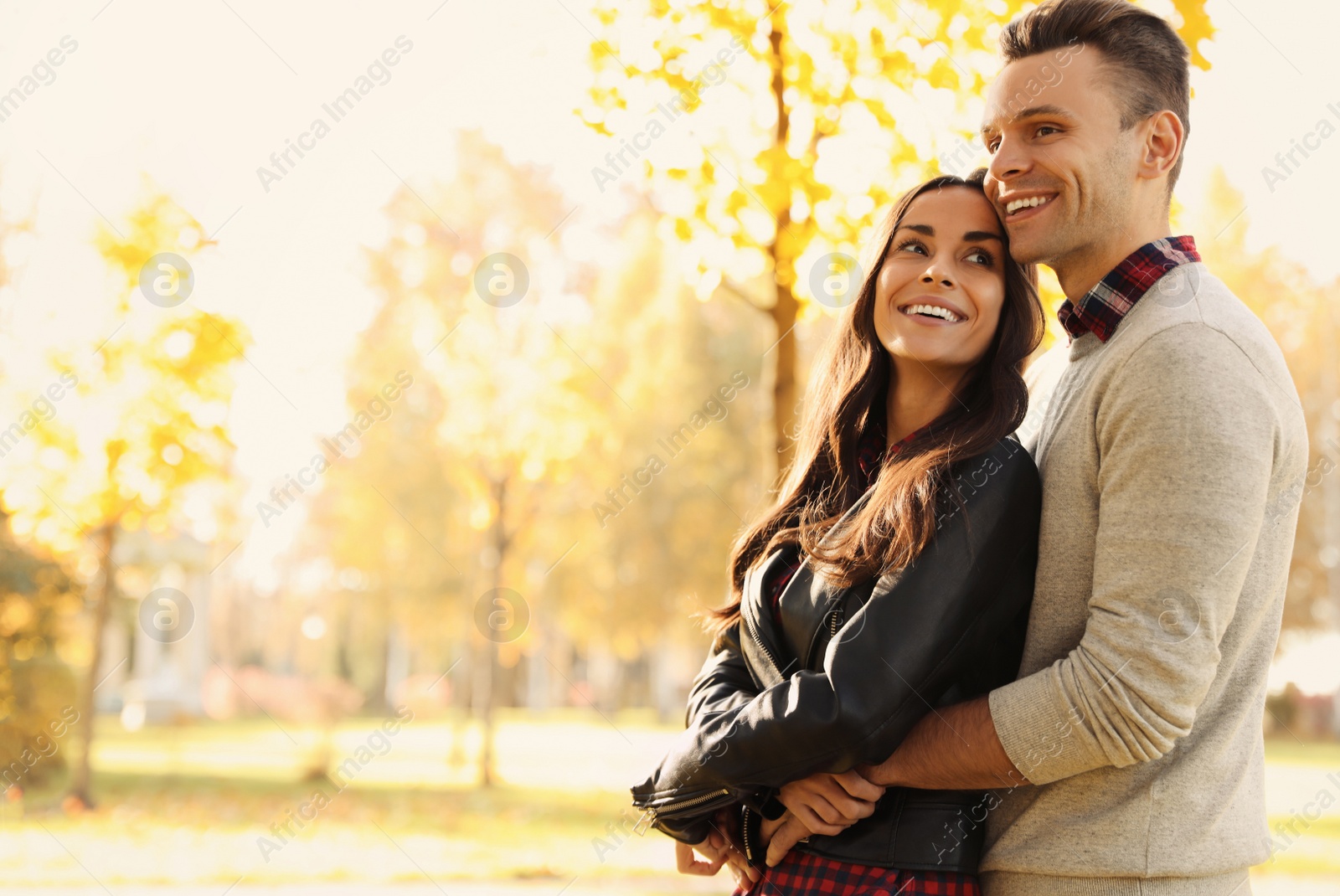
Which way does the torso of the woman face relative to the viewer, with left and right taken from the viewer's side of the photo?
facing the viewer and to the left of the viewer

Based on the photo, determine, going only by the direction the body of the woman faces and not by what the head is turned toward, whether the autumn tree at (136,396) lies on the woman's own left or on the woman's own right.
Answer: on the woman's own right

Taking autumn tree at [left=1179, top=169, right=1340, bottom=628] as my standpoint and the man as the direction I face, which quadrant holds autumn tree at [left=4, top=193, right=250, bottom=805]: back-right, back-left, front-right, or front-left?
front-right

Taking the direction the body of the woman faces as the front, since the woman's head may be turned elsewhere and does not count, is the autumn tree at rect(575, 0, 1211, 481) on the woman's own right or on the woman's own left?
on the woman's own right

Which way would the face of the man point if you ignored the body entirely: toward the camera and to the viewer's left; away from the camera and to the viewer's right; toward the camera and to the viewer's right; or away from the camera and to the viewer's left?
toward the camera and to the viewer's left
